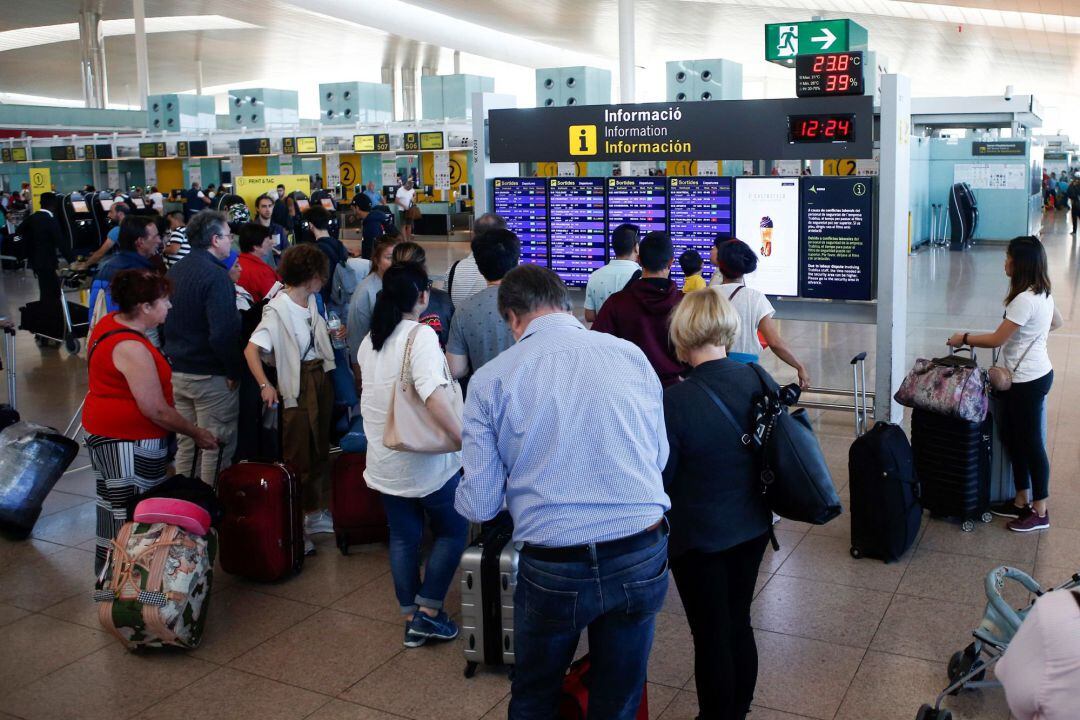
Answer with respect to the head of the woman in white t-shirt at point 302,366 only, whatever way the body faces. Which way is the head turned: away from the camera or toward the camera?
away from the camera

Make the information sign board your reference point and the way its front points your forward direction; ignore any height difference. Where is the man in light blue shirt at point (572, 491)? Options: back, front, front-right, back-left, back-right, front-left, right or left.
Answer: front

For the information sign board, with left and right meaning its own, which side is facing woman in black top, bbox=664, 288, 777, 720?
front

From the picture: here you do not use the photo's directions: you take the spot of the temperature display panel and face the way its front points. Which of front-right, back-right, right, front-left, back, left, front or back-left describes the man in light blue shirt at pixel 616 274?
front-right

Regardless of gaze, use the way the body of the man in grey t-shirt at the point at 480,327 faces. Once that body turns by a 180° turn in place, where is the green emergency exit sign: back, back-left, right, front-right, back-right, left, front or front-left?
back-left

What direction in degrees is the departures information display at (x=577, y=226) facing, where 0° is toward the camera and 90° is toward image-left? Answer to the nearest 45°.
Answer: approximately 0°

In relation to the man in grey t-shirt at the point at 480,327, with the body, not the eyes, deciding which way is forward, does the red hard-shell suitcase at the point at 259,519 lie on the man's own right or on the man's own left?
on the man's own left

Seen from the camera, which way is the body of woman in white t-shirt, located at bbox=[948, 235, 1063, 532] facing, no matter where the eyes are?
to the viewer's left

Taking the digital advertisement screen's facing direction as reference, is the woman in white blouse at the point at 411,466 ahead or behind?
ahead

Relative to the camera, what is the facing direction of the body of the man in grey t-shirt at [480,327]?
away from the camera

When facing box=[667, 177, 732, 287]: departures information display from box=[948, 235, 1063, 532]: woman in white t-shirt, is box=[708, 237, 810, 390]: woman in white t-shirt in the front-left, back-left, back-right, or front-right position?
front-left

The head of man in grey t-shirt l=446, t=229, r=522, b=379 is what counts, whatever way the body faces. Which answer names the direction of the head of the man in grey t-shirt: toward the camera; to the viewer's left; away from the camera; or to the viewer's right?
away from the camera

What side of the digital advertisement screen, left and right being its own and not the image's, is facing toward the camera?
front

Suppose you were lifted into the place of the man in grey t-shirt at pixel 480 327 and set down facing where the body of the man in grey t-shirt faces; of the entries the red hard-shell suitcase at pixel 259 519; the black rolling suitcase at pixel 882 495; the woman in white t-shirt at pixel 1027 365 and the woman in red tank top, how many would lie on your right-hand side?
2

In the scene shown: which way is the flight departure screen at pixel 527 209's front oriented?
toward the camera

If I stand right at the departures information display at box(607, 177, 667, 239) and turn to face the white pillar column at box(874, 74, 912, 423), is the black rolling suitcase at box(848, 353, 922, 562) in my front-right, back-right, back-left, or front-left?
front-right

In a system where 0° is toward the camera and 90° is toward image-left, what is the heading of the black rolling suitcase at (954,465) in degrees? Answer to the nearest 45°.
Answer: approximately 45°
